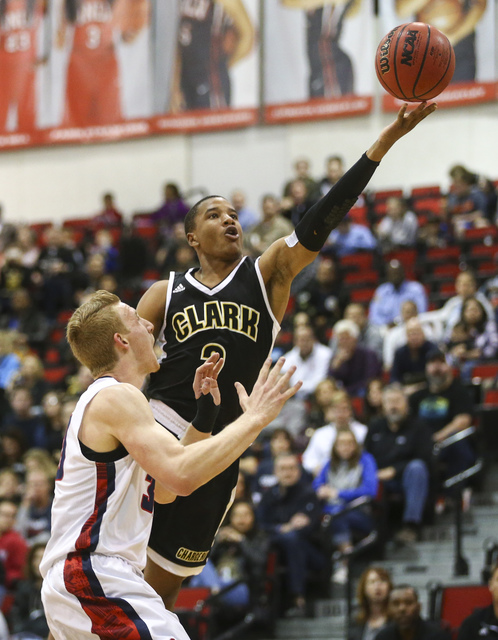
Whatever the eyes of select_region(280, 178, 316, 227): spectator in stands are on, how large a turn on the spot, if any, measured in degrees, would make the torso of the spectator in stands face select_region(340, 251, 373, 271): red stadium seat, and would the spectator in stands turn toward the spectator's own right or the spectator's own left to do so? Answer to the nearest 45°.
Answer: approximately 45° to the spectator's own left

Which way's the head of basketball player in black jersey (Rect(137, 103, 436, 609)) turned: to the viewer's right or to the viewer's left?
to the viewer's right

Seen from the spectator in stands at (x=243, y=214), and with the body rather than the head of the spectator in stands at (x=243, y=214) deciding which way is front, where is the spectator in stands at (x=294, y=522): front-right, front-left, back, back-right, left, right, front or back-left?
front-left

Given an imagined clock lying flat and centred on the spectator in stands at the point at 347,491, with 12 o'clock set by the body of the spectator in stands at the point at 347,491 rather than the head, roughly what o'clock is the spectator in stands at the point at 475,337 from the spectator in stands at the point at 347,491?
the spectator in stands at the point at 475,337 is roughly at 7 o'clock from the spectator in stands at the point at 347,491.

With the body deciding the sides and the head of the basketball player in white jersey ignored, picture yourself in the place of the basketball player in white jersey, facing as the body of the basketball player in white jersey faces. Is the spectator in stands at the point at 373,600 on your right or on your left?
on your left

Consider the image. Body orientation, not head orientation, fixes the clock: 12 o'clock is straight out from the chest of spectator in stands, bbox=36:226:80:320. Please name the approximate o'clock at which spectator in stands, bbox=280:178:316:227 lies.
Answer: spectator in stands, bbox=280:178:316:227 is roughly at 10 o'clock from spectator in stands, bbox=36:226:80:320.

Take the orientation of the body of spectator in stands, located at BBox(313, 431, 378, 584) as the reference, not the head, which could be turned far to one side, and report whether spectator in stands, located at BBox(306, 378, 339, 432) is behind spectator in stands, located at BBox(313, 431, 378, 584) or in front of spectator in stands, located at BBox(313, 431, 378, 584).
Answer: behind

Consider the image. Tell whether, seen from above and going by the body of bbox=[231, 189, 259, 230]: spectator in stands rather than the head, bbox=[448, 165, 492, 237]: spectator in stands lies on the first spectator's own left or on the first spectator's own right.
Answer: on the first spectator's own left

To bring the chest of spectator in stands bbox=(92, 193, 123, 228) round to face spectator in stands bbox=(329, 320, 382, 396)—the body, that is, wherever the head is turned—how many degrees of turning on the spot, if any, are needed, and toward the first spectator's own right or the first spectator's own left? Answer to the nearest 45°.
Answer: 0° — they already face them
